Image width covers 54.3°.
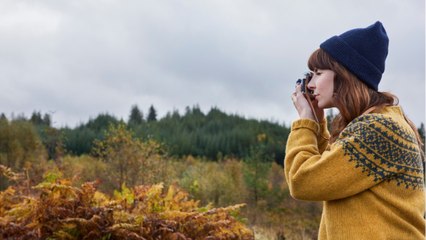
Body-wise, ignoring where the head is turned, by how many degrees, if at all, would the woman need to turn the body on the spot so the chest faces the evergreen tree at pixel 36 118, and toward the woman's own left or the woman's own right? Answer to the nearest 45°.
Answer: approximately 45° to the woman's own right

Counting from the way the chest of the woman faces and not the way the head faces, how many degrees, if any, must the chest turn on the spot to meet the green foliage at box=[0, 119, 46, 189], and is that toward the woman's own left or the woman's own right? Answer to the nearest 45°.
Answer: approximately 45° to the woman's own right

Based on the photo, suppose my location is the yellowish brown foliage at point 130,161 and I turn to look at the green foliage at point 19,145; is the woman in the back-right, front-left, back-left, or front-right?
back-left

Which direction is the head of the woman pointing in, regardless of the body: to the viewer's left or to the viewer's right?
to the viewer's left

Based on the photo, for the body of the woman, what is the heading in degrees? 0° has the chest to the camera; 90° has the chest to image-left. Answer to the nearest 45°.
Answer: approximately 90°

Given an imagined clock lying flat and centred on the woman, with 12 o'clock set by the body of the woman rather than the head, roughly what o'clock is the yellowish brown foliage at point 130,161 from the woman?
The yellowish brown foliage is roughly at 2 o'clock from the woman.

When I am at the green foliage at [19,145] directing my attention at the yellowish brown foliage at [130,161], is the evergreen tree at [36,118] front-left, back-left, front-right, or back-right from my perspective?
back-left
